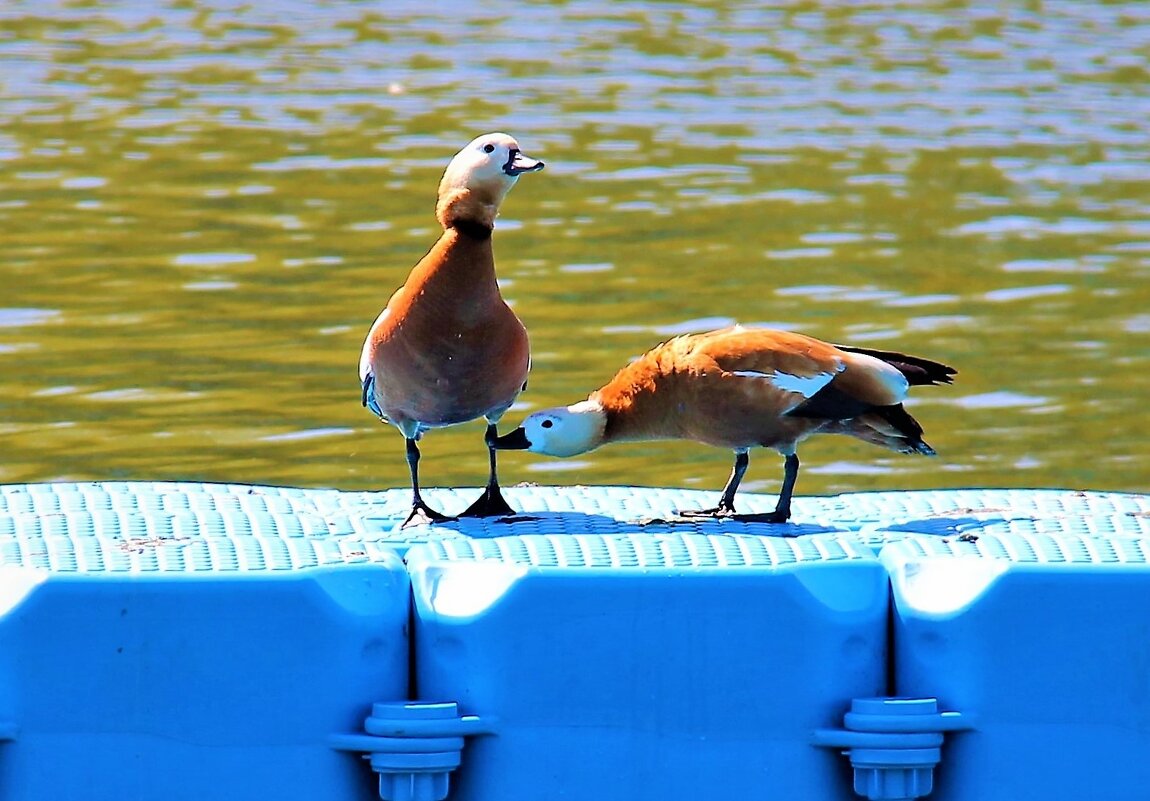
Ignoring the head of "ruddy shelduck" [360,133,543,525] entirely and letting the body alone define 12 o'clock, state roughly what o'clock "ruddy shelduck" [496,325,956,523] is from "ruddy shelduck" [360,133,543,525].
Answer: "ruddy shelduck" [496,325,956,523] is roughly at 10 o'clock from "ruddy shelduck" [360,133,543,525].

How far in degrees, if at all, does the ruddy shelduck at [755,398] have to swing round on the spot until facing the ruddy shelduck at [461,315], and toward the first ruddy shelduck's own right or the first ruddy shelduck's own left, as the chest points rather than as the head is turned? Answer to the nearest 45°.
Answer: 0° — it already faces it

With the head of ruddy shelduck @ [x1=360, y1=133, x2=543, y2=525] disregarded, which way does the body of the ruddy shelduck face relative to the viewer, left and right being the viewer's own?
facing the viewer and to the right of the viewer

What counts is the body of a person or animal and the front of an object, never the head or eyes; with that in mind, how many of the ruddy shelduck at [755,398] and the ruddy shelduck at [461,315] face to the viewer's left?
1

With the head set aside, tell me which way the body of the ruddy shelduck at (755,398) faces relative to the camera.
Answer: to the viewer's left
